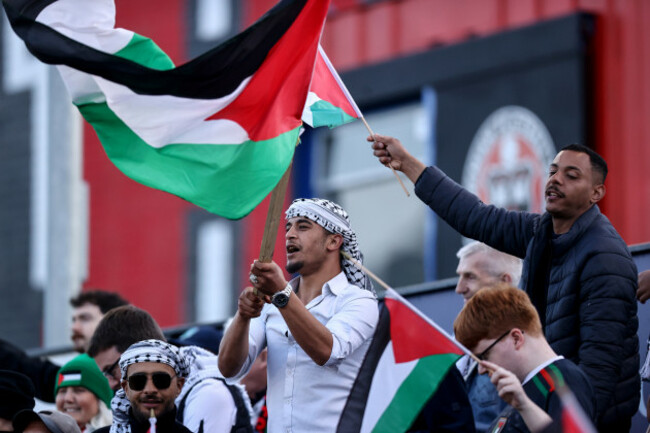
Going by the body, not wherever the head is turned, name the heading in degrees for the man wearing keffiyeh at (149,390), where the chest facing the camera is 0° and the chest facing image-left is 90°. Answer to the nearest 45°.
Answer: approximately 0°

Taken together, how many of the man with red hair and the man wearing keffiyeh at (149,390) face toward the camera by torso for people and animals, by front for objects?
1

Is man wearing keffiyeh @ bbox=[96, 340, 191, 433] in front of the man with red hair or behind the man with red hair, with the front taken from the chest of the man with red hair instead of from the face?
in front

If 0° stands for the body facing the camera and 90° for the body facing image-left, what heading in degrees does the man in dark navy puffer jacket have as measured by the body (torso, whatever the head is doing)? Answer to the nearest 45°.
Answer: approximately 45°

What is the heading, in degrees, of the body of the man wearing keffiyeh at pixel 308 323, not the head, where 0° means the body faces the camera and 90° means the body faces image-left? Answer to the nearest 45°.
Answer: approximately 45°

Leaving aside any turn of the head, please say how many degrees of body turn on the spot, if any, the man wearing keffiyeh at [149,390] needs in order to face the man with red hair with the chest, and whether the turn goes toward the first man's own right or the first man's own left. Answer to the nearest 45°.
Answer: approximately 45° to the first man's own left

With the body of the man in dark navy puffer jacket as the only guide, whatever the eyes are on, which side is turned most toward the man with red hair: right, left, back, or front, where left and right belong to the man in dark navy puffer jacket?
front

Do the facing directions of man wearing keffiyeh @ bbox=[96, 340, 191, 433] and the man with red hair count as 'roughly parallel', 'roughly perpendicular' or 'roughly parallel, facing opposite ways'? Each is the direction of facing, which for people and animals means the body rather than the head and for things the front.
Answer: roughly perpendicular

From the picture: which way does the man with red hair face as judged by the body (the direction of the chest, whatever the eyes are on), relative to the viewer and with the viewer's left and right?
facing to the left of the viewer
